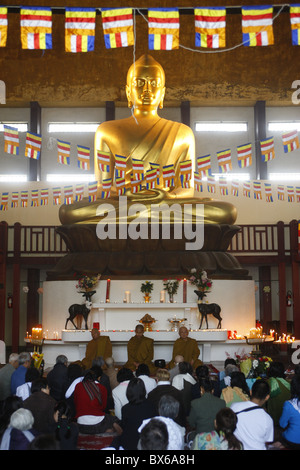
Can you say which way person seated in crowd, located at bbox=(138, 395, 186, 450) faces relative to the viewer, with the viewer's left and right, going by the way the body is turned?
facing away from the viewer

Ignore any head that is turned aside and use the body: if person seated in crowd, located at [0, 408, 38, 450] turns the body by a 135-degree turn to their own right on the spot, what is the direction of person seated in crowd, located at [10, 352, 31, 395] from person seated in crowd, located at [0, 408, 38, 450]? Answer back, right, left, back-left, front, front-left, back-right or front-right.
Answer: back-left

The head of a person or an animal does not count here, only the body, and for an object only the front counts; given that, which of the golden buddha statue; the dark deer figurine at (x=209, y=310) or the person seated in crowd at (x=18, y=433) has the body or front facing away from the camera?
the person seated in crowd

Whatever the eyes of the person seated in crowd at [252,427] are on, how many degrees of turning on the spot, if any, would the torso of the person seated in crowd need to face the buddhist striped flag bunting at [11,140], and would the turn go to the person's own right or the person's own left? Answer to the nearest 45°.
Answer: approximately 45° to the person's own left

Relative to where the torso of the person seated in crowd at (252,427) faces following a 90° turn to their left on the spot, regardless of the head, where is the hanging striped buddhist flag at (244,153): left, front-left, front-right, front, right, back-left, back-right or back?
right

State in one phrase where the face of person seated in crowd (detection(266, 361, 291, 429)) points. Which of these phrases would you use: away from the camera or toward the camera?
away from the camera

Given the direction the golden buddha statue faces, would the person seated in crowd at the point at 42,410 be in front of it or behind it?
in front

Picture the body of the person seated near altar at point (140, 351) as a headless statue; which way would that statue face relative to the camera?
toward the camera

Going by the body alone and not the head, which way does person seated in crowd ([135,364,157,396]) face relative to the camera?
away from the camera

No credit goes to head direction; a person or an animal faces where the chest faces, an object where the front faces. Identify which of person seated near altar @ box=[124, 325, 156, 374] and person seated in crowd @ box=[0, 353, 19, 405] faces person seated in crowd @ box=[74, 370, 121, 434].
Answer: person seated near altar @ box=[124, 325, 156, 374]

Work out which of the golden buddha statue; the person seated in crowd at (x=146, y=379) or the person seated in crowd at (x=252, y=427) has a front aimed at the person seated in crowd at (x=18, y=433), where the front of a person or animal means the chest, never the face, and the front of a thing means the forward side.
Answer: the golden buddha statue

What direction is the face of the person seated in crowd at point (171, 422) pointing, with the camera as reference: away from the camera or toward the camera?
away from the camera

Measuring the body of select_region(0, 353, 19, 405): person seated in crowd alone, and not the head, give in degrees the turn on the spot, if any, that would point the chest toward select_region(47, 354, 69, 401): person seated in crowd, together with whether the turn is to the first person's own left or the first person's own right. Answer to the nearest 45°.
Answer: approximately 90° to the first person's own right

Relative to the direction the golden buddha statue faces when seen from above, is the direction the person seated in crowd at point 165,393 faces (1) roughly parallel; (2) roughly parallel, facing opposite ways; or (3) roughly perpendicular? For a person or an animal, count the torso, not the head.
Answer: roughly parallel, facing opposite ways

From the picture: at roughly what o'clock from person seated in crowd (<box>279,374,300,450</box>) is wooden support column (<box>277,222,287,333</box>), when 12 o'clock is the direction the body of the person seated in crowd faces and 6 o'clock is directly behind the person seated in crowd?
The wooden support column is roughly at 12 o'clock from the person seated in crowd.

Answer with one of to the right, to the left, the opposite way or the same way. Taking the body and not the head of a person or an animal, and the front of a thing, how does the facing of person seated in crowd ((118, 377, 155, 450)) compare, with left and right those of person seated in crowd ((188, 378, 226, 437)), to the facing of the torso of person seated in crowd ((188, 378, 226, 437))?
the same way

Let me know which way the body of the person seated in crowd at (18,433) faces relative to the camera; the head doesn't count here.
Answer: away from the camera
